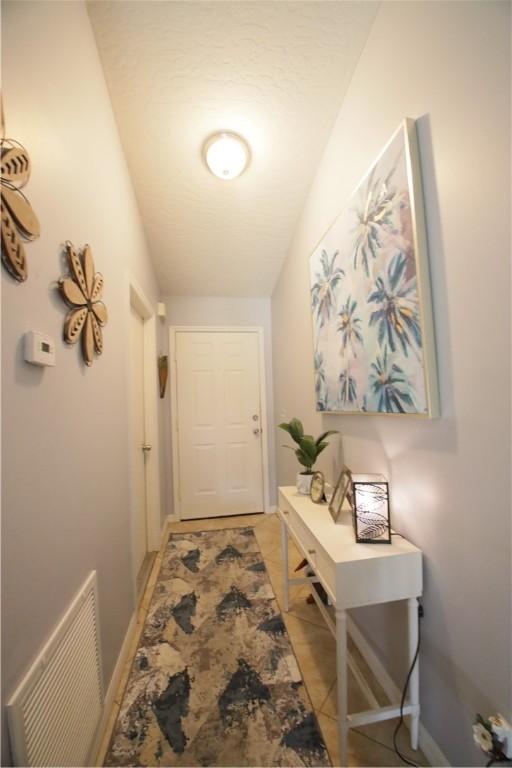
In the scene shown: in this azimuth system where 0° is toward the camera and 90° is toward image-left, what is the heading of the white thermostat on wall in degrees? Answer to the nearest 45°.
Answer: approximately 315°

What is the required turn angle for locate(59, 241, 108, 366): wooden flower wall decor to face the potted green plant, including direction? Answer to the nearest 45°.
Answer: approximately 45° to its left

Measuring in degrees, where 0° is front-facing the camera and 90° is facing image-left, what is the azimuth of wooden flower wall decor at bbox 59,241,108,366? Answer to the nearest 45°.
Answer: approximately 315°

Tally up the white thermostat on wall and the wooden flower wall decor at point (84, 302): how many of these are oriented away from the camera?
0
